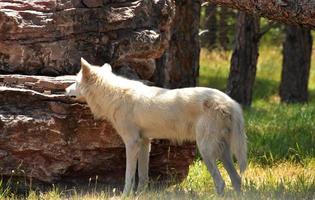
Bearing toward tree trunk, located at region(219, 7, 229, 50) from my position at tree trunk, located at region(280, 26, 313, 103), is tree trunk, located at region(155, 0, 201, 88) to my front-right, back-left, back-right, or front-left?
back-left

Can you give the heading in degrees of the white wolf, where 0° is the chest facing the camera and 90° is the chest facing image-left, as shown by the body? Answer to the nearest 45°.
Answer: approximately 90°

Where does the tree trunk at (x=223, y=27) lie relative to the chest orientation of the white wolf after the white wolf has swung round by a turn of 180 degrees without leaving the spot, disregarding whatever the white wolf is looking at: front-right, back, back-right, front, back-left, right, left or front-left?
left

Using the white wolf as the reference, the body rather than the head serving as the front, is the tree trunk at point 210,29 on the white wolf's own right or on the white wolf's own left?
on the white wolf's own right

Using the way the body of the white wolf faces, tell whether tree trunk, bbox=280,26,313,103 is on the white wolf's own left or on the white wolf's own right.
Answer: on the white wolf's own right

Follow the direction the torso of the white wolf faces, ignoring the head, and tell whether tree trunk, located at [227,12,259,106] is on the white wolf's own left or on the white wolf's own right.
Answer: on the white wolf's own right

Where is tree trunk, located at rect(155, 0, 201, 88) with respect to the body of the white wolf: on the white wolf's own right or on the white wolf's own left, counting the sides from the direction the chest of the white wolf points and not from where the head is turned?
on the white wolf's own right
